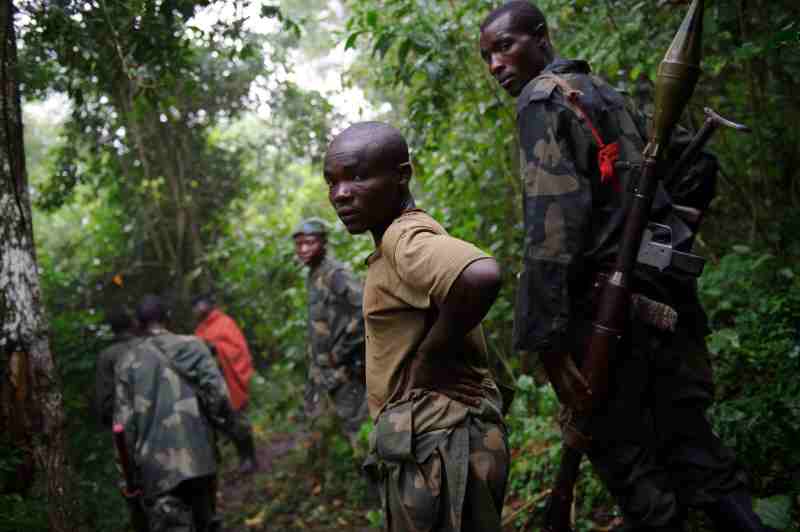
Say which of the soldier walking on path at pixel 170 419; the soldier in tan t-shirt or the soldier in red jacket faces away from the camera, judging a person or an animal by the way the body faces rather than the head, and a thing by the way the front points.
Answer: the soldier walking on path

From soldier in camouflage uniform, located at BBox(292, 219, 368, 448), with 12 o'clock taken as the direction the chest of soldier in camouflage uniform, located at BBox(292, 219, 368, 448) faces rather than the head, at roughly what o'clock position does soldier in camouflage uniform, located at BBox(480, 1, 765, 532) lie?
soldier in camouflage uniform, located at BBox(480, 1, 765, 532) is roughly at 10 o'clock from soldier in camouflage uniform, located at BBox(292, 219, 368, 448).

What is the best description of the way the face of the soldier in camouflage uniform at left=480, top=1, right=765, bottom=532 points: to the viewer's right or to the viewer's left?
to the viewer's left

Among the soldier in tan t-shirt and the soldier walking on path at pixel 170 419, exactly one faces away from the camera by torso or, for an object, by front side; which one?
the soldier walking on path

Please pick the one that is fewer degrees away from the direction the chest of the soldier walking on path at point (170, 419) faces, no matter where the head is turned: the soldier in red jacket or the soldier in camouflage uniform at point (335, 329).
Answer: the soldier in red jacket

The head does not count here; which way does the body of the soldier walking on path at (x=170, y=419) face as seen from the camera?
away from the camera

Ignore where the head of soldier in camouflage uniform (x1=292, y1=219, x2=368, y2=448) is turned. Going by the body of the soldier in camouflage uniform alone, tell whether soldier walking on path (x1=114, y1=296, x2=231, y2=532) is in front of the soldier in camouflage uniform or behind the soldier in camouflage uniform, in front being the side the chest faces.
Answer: in front
